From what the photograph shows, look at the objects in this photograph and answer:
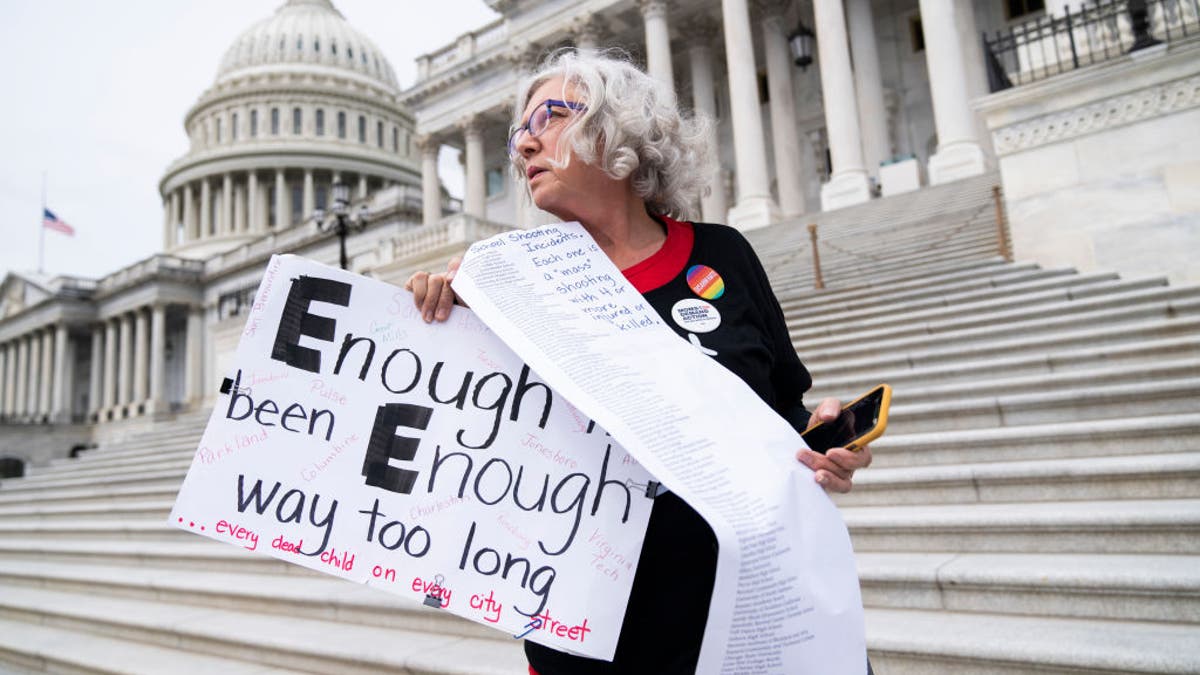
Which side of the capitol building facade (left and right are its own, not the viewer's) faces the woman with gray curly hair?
front

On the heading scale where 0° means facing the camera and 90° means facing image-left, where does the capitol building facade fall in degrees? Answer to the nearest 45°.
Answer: approximately 45°

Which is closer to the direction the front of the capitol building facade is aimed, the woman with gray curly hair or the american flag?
the woman with gray curly hair
